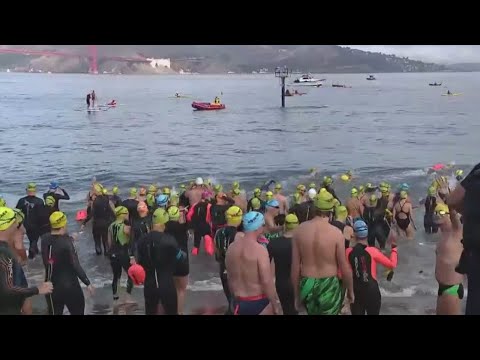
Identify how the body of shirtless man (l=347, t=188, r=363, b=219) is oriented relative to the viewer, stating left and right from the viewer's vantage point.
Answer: facing away from the viewer

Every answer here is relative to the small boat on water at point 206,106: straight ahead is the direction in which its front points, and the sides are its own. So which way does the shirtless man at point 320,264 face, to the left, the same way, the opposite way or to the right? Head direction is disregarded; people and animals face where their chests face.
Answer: to the right

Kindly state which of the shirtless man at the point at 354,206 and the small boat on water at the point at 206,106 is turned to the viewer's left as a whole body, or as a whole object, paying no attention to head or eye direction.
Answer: the small boat on water

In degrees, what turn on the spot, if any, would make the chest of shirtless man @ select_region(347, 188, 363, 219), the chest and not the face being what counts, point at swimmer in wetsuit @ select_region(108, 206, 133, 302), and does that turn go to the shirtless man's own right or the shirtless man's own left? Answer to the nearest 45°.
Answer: approximately 135° to the shirtless man's own left

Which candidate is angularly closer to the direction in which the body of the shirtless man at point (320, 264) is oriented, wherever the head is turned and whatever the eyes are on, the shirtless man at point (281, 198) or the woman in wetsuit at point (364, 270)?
the shirtless man

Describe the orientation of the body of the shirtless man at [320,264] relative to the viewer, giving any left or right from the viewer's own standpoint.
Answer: facing away from the viewer

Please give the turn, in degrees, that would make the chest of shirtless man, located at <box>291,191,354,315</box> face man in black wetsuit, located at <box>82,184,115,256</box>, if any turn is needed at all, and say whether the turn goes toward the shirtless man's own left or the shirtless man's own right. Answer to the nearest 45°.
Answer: approximately 45° to the shirtless man's own left

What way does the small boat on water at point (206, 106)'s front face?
to the viewer's left

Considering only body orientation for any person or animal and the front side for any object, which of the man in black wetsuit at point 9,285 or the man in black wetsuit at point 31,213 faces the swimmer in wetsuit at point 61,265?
the man in black wetsuit at point 9,285

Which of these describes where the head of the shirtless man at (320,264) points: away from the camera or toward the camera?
away from the camera

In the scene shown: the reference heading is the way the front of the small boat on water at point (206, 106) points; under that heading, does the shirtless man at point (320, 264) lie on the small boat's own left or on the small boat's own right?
on the small boat's own left
